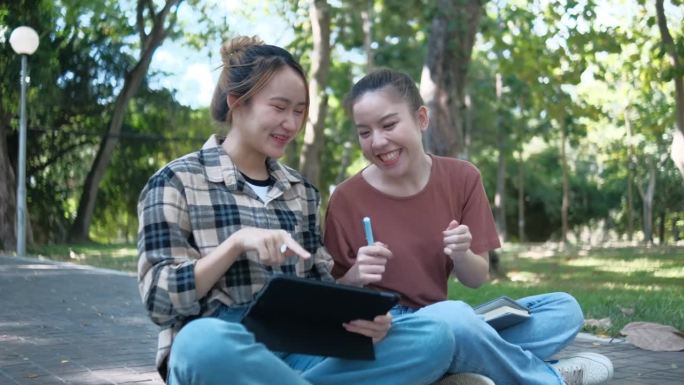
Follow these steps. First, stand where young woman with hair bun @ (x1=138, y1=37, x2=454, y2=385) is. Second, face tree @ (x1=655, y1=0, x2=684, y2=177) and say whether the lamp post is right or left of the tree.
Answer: left

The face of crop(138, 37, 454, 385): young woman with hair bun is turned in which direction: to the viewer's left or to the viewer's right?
to the viewer's right

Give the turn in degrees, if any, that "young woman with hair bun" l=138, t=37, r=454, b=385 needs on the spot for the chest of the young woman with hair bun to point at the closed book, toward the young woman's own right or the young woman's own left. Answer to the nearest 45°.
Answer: approximately 90° to the young woman's own left

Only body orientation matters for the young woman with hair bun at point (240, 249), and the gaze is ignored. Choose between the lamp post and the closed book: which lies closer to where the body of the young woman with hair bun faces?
the closed book

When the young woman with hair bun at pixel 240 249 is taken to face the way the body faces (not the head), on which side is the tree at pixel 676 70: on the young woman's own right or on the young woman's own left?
on the young woman's own left

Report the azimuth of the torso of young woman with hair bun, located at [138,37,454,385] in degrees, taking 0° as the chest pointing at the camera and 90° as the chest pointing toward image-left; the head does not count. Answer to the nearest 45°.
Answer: approximately 315°
